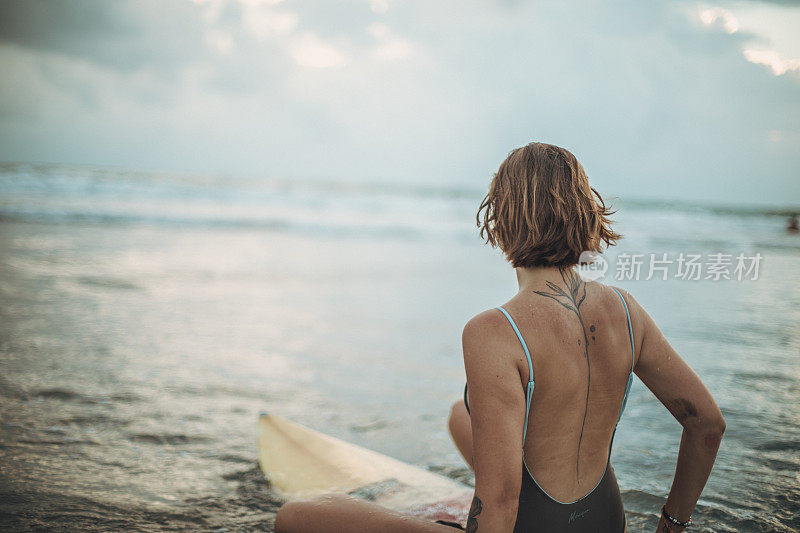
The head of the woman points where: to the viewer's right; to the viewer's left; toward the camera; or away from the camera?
away from the camera

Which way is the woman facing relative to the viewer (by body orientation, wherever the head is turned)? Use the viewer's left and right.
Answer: facing away from the viewer and to the left of the viewer
